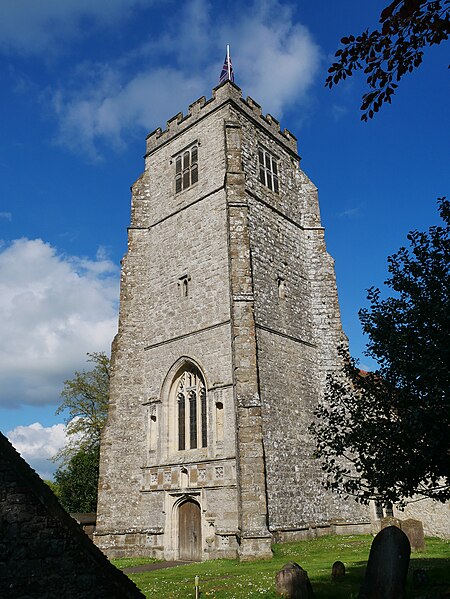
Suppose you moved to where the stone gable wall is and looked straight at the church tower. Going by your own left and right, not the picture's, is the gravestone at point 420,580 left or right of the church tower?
right

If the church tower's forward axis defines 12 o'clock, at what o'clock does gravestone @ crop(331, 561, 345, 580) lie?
The gravestone is roughly at 10 o'clock from the church tower.

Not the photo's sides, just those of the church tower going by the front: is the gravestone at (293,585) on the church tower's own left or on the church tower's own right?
on the church tower's own left

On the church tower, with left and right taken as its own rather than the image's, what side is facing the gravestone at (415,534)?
left

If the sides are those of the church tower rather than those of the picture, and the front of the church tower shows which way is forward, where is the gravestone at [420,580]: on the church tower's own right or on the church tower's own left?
on the church tower's own left

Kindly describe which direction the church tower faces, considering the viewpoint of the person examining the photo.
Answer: facing the viewer and to the left of the viewer

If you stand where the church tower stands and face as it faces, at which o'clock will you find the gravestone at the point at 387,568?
The gravestone is roughly at 10 o'clock from the church tower.
